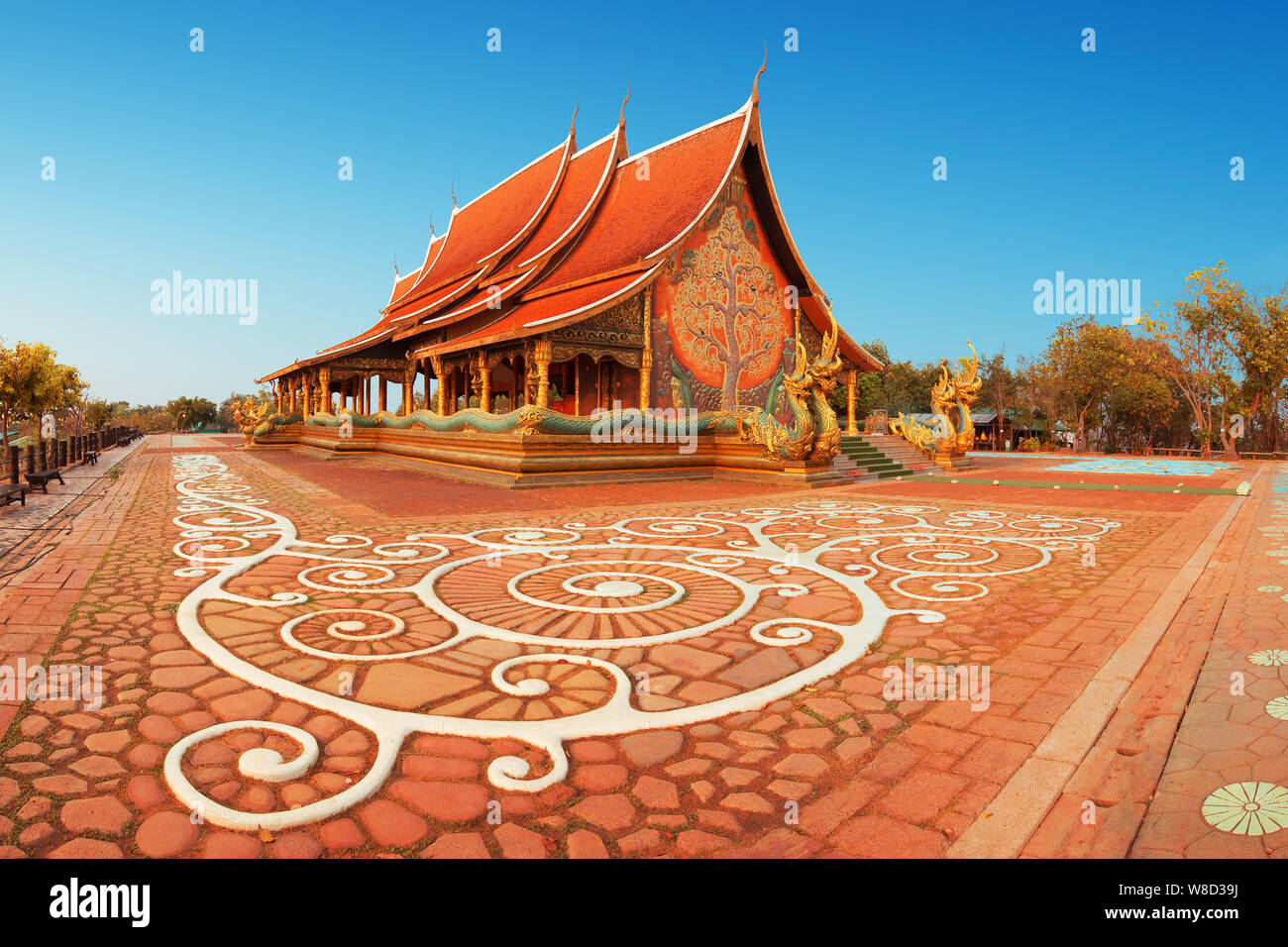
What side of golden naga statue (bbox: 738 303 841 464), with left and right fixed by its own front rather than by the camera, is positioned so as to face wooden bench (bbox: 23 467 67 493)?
right

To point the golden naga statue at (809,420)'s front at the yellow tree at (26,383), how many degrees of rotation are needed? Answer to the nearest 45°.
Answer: approximately 135° to its right

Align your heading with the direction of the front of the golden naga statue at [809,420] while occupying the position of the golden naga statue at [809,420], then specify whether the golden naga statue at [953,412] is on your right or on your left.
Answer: on your left

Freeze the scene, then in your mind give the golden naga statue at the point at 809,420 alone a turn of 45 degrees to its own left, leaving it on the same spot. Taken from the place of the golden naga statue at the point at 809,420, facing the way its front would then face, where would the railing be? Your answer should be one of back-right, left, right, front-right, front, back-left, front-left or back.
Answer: back

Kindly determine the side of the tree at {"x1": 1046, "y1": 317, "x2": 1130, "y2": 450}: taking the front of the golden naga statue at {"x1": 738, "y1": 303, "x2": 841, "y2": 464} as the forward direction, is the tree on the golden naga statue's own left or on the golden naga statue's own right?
on the golden naga statue's own left

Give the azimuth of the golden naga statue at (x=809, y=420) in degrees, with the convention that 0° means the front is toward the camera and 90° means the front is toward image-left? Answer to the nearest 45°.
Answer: approximately 315°

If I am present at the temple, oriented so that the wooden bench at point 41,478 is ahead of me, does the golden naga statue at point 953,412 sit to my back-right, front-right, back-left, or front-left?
back-left
